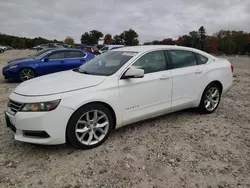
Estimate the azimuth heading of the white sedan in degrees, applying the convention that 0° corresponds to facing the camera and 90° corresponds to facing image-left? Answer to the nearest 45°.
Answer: approximately 45°

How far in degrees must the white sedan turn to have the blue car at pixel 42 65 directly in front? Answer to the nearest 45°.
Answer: approximately 90° to its right
